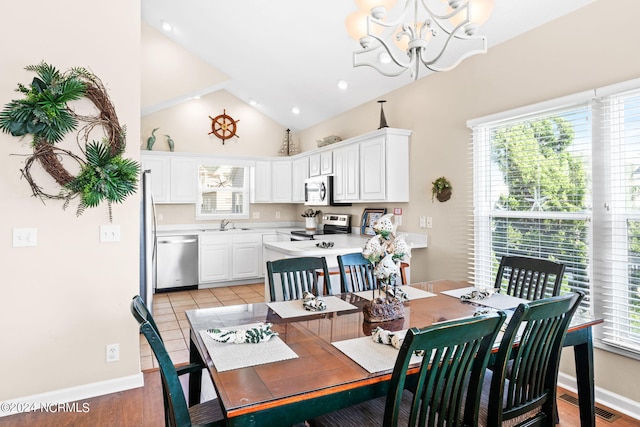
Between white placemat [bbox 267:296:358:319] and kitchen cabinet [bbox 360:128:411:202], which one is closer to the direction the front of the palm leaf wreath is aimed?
the white placemat

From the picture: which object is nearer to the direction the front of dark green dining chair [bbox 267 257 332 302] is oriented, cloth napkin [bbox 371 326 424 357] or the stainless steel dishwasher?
the cloth napkin

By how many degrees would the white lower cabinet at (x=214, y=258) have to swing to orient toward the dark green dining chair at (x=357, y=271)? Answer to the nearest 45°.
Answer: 0° — it already faces it

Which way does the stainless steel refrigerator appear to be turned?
to the viewer's right

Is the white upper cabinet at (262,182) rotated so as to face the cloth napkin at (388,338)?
yes

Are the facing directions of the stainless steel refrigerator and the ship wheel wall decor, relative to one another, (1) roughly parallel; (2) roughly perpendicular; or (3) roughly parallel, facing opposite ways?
roughly perpendicular

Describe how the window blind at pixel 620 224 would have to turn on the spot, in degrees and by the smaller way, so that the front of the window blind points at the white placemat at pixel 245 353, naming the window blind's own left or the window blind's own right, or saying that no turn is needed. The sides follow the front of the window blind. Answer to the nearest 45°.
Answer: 0° — it already faces it

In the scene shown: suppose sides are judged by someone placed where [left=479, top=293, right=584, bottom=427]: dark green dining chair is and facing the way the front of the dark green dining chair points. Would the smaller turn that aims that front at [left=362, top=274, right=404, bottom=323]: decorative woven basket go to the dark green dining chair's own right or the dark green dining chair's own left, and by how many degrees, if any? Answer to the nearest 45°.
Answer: approximately 45° to the dark green dining chair's own left

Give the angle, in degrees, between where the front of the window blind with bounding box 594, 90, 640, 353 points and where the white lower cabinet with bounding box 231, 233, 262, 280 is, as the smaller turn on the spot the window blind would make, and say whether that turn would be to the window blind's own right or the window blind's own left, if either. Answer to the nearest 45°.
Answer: approximately 45° to the window blind's own right

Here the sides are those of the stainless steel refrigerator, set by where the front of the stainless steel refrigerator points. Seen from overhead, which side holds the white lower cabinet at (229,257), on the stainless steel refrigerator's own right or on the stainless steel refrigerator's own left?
on the stainless steel refrigerator's own left
